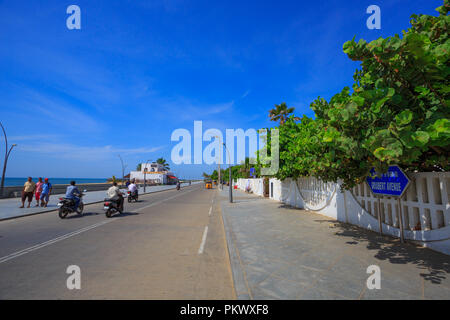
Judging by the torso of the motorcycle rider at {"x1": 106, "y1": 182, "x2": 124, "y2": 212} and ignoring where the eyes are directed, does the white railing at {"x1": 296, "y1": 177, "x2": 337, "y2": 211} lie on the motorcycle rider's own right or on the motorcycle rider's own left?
on the motorcycle rider's own right

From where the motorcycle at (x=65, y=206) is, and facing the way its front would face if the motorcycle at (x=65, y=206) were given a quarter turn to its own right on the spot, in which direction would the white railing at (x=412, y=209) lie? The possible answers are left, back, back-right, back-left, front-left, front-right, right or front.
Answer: front

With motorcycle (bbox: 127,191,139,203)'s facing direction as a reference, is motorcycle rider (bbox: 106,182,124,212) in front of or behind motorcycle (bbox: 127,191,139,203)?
behind

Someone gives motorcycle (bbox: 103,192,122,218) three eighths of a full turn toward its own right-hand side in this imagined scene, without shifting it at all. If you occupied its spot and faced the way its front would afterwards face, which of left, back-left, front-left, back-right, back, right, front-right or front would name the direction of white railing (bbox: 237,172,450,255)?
front-left

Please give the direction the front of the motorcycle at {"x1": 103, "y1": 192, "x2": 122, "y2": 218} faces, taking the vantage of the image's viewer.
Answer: facing away from the viewer and to the right of the viewer

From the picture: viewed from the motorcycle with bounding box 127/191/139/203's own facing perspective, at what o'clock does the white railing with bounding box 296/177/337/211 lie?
The white railing is roughly at 3 o'clock from the motorcycle.

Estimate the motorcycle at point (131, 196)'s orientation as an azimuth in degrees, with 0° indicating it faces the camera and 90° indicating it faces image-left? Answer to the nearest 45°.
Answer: approximately 225°

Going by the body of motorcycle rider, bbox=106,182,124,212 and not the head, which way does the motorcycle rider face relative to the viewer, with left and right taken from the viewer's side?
facing away from the viewer and to the right of the viewer

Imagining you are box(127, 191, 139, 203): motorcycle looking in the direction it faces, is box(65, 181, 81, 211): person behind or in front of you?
behind
